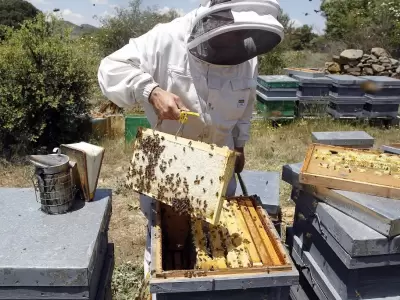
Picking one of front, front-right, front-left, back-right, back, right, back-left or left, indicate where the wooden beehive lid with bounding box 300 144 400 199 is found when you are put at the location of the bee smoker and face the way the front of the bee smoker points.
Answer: back

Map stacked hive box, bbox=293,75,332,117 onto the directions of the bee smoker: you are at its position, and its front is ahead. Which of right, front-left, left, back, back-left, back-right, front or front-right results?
back-right

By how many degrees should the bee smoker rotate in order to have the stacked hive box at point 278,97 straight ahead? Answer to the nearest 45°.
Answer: approximately 135° to its right

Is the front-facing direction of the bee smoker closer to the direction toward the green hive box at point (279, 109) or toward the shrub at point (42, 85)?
the shrub

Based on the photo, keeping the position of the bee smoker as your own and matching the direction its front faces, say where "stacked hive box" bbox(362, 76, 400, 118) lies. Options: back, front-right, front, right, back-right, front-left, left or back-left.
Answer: back-right

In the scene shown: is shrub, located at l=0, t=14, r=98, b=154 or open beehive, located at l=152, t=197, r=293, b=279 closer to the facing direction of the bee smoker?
the shrub

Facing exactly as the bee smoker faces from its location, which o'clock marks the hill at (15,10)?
The hill is roughly at 3 o'clock from the bee smoker.

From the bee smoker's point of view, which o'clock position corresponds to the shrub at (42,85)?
The shrub is roughly at 3 o'clock from the bee smoker.

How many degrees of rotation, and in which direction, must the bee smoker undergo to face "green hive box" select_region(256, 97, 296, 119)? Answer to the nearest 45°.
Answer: approximately 135° to its right

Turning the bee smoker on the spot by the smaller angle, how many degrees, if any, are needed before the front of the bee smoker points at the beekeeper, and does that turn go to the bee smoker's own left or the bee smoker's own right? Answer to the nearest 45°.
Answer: approximately 180°

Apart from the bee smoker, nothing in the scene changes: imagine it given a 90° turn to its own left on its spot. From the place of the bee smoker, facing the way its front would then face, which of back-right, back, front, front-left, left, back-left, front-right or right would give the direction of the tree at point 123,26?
back

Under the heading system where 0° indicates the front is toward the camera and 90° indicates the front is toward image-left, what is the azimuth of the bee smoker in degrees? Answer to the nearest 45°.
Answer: approximately 90°
